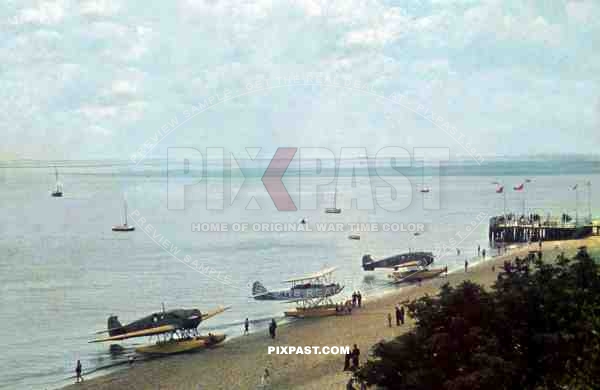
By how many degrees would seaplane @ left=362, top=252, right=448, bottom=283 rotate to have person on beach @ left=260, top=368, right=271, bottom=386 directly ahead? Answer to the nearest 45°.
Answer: approximately 90° to its right

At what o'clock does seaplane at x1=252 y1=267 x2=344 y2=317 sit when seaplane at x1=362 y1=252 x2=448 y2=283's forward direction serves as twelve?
seaplane at x1=252 y1=267 x2=344 y2=317 is roughly at 4 o'clock from seaplane at x1=362 y1=252 x2=448 y2=283.

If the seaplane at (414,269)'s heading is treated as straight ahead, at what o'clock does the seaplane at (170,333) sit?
the seaplane at (170,333) is roughly at 4 o'clock from the seaplane at (414,269).

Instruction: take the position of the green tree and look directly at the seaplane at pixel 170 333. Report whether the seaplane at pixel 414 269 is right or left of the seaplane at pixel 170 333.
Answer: right

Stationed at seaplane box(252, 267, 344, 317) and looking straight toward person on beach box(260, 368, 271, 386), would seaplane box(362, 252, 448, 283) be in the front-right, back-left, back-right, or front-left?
back-left

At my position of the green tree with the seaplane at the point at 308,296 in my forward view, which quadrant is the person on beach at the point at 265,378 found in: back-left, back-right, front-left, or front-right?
front-left

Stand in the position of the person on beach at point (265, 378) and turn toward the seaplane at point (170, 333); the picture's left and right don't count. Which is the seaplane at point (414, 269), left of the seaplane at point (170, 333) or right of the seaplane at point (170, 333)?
right

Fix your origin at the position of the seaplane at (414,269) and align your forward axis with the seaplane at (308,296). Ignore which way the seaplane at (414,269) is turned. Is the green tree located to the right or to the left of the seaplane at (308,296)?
left

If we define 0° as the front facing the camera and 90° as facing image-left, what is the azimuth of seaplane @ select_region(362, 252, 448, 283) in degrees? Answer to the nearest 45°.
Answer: approximately 270°

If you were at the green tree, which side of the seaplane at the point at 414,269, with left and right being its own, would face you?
right
